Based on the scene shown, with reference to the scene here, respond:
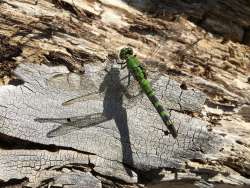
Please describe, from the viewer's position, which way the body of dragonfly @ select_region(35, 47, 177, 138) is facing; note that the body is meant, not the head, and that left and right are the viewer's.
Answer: facing away from the viewer and to the left of the viewer
